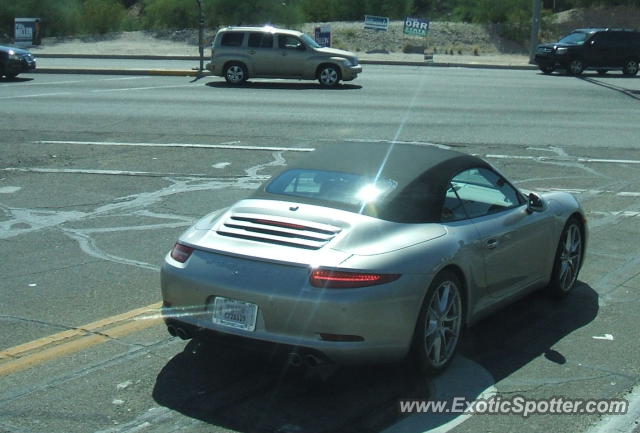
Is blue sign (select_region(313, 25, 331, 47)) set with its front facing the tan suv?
yes

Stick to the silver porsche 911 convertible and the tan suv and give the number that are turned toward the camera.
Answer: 0

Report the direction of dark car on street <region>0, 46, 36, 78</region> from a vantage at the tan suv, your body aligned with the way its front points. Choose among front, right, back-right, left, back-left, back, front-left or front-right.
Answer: back

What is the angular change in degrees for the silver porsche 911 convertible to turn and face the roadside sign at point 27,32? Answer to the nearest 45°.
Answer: approximately 90° to its left

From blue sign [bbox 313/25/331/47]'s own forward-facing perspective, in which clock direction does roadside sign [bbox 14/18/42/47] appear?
The roadside sign is roughly at 4 o'clock from the blue sign.

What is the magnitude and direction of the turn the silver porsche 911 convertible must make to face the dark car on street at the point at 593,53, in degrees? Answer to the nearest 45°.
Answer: approximately 45° to its left

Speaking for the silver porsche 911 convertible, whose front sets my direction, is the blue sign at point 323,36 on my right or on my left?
on my left

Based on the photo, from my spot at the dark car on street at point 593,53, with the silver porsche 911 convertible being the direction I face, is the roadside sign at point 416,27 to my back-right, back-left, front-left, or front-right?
back-right

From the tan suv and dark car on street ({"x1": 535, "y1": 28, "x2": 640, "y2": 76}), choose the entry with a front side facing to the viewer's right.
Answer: the tan suv

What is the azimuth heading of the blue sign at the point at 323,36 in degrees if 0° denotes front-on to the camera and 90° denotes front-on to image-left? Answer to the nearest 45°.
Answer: approximately 0°

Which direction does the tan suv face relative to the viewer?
to the viewer's right

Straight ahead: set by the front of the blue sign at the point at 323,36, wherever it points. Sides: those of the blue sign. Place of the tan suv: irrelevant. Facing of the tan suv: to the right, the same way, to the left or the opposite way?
to the left

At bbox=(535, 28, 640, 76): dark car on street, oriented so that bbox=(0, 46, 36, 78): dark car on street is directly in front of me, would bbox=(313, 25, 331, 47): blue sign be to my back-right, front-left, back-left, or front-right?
front-right

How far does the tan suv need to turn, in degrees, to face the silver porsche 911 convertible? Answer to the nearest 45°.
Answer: approximately 90° to its right

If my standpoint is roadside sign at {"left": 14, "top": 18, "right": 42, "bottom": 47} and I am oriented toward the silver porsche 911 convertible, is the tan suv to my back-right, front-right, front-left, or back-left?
front-left

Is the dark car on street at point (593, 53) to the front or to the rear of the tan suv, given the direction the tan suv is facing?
to the front

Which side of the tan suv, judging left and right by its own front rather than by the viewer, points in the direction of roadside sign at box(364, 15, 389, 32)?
left

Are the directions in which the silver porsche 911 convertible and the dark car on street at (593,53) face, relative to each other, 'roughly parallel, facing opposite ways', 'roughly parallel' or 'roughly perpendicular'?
roughly parallel, facing opposite ways

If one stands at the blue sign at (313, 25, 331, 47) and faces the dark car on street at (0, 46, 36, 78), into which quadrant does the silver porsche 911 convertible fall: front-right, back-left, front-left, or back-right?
front-left

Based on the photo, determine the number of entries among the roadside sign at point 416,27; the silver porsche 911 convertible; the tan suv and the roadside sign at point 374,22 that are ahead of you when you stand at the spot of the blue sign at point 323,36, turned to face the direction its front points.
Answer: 2

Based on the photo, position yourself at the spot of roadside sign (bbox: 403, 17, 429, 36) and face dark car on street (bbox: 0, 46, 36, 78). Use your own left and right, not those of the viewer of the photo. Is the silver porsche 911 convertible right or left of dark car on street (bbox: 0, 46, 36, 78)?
left

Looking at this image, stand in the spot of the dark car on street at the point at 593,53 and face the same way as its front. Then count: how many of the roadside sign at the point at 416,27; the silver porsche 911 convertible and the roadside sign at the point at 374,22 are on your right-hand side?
2
